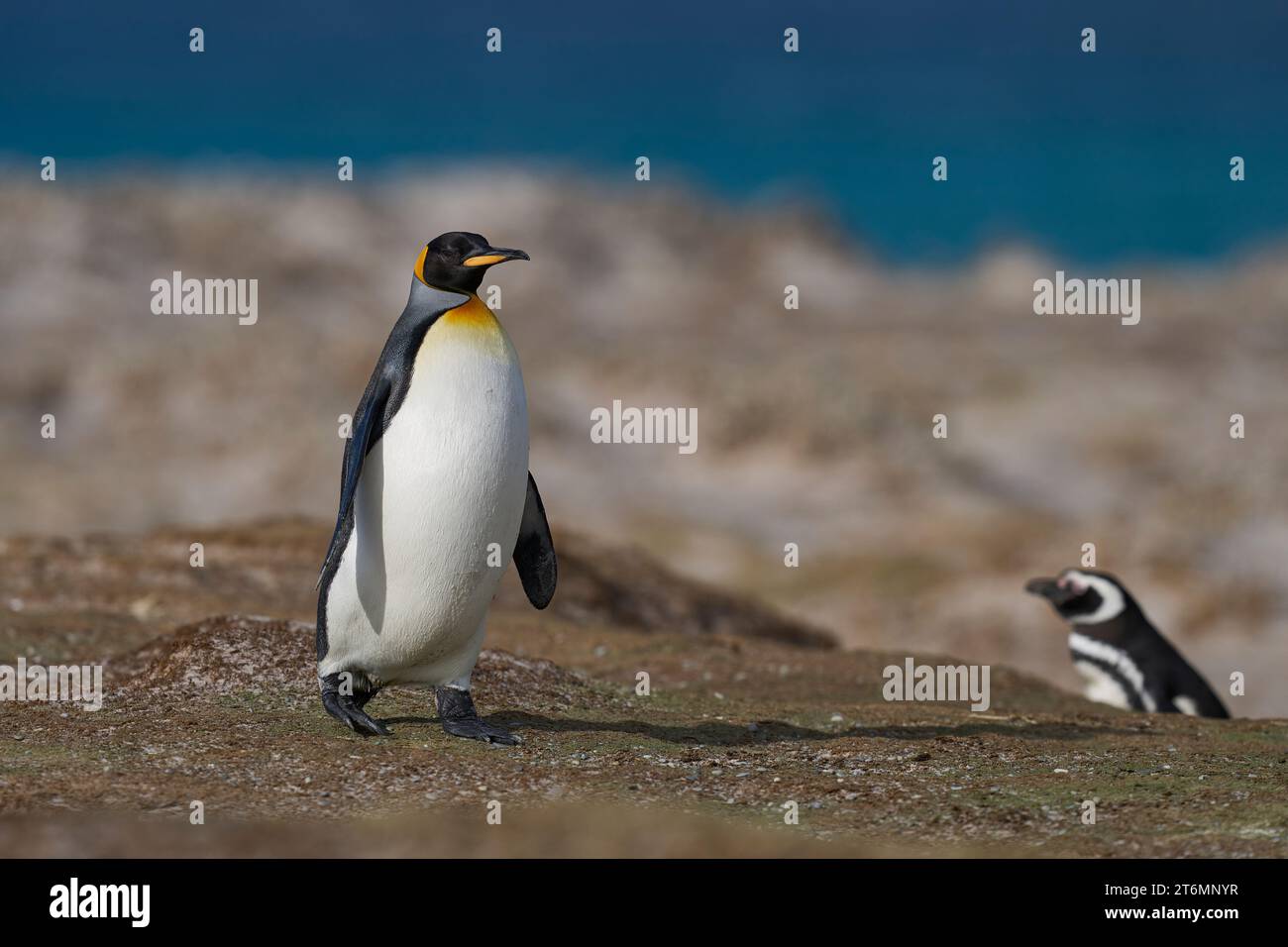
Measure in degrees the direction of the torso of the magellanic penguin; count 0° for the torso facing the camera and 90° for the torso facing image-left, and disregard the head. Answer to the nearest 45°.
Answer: approximately 90°

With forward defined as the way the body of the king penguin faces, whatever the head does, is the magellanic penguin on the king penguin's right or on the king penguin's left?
on the king penguin's left

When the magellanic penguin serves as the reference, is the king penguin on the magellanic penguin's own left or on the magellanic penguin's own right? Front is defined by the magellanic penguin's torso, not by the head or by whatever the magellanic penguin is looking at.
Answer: on the magellanic penguin's own left

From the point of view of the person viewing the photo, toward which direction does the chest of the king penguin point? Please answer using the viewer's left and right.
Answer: facing the viewer and to the right of the viewer

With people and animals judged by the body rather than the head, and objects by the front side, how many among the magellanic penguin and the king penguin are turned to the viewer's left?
1
